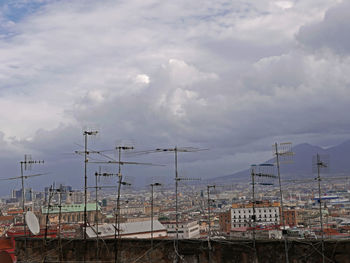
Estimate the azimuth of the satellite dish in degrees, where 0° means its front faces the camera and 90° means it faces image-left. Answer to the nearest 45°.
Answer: approximately 315°

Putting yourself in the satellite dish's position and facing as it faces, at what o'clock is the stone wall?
The stone wall is roughly at 12 o'clock from the satellite dish.
